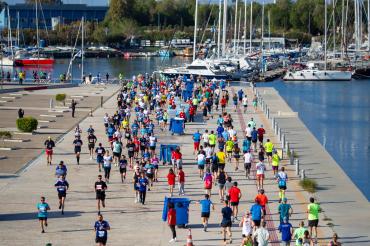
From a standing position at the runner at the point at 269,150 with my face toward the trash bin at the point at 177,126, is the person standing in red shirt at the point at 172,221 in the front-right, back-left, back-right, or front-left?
back-left

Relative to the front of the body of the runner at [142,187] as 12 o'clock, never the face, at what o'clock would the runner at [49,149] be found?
the runner at [49,149] is roughly at 5 o'clock from the runner at [142,187].

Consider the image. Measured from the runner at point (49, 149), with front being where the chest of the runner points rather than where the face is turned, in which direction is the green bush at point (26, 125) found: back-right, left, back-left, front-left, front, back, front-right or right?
back

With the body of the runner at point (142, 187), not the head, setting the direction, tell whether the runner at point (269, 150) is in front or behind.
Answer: behind
